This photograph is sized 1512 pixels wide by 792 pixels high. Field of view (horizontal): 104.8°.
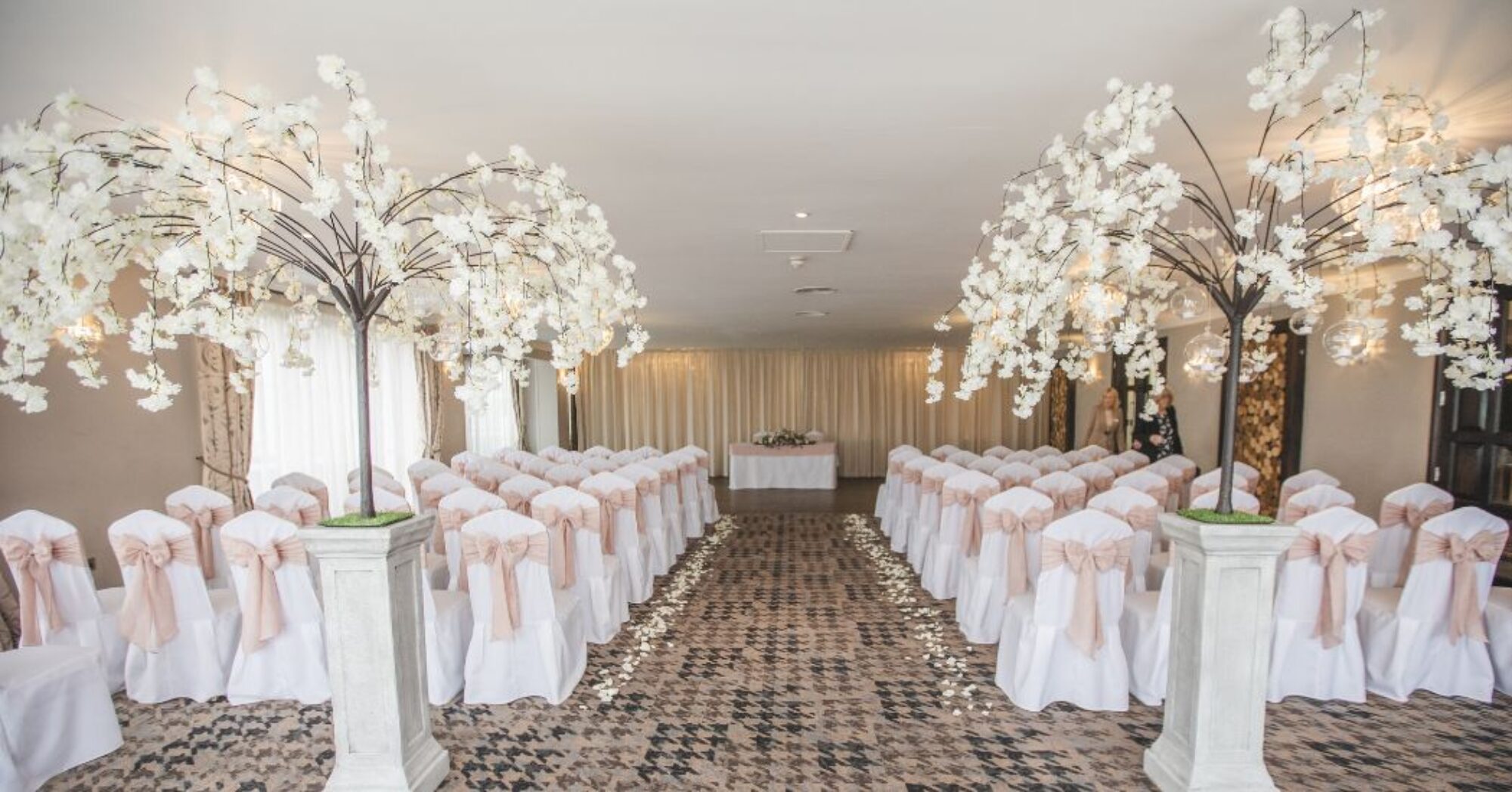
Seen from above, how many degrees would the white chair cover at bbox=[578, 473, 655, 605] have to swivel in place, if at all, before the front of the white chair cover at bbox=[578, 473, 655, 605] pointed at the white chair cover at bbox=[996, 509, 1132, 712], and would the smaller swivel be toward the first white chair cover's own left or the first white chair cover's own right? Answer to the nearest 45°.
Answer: approximately 90° to the first white chair cover's own right

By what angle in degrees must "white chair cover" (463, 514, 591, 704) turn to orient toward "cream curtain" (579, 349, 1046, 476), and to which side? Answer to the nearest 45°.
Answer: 0° — it already faces it

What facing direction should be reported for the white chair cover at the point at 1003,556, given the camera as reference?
facing away from the viewer and to the left of the viewer

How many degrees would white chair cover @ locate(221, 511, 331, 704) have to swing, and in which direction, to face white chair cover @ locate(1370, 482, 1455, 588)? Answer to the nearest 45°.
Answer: approximately 90° to its right

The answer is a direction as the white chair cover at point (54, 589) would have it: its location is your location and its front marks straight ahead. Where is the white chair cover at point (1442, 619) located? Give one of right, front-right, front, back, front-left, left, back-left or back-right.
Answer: right

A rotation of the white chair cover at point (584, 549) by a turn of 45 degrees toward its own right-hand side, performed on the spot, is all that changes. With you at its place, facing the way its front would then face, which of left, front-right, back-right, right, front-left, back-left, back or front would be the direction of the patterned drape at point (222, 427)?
back-left

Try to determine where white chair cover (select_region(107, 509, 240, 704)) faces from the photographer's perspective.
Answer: facing away from the viewer and to the right of the viewer

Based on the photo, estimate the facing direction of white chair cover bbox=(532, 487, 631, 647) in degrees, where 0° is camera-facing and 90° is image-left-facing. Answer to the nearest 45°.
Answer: approximately 225°

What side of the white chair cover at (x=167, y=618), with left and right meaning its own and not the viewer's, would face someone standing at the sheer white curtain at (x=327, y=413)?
front

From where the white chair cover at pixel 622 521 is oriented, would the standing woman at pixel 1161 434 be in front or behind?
in front

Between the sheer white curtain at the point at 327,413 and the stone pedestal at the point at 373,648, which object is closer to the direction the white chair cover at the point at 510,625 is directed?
the sheer white curtain

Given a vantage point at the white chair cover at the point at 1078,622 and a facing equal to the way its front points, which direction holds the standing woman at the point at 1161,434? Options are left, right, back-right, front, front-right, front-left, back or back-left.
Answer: front-right

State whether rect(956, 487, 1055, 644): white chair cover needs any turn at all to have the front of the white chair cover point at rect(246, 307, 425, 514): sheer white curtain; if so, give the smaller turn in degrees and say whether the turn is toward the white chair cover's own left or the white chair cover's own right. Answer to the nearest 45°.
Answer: approximately 45° to the white chair cover's own left

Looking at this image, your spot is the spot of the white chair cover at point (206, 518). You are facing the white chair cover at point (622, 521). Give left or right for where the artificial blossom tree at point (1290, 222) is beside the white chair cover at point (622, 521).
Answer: right

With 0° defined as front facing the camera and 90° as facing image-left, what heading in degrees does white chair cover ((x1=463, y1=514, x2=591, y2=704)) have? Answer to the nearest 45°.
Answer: approximately 225°
